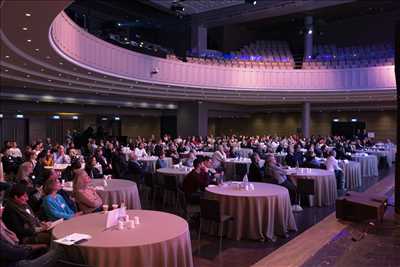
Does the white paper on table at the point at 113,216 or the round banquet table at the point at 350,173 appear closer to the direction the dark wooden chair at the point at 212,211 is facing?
the round banquet table

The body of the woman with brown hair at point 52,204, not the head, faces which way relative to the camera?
to the viewer's right

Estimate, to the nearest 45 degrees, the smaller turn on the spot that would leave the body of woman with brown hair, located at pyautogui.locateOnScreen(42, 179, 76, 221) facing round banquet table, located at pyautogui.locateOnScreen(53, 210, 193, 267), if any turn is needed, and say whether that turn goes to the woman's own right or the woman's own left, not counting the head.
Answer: approximately 45° to the woman's own right

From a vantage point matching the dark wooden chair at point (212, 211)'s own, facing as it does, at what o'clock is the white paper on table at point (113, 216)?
The white paper on table is roughly at 6 o'clock from the dark wooden chair.

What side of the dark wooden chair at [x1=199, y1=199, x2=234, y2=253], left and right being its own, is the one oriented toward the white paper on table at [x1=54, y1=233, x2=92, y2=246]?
back

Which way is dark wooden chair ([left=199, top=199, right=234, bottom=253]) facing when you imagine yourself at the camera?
facing away from the viewer and to the right of the viewer

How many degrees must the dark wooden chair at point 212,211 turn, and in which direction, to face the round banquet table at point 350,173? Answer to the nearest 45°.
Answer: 0° — it already faces it

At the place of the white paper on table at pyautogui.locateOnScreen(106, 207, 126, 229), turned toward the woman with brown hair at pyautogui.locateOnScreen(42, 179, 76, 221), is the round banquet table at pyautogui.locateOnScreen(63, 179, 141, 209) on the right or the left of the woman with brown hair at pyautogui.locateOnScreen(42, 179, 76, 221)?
right

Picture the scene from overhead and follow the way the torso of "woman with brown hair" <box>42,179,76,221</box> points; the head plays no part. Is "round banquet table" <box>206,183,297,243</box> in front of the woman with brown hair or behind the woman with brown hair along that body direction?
in front

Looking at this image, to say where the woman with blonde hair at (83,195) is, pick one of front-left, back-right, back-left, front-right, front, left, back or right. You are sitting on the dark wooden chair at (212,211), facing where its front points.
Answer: back-left

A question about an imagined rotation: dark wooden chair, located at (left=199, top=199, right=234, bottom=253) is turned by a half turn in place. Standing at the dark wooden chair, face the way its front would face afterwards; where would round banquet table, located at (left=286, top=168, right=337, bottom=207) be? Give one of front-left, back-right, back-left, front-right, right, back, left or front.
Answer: back
